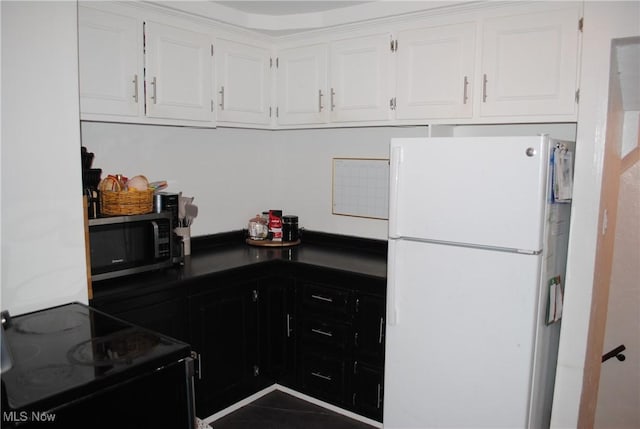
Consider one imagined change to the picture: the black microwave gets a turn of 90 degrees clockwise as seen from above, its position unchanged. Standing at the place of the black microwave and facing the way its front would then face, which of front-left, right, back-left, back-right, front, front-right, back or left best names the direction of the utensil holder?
back

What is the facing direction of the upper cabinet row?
toward the camera

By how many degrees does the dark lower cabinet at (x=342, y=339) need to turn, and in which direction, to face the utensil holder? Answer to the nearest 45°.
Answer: approximately 45° to its right

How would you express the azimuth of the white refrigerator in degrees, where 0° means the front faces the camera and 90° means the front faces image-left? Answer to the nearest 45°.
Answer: approximately 45°

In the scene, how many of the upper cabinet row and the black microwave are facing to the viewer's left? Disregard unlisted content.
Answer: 0

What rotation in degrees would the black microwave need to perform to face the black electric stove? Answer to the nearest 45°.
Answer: approximately 45° to its right

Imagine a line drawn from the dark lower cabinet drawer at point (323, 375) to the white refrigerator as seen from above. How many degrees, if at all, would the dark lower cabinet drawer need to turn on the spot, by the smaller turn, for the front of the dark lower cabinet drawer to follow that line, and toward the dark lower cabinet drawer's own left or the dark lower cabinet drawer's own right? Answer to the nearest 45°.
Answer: approximately 90° to the dark lower cabinet drawer's own left

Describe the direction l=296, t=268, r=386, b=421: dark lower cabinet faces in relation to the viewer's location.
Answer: facing the viewer and to the left of the viewer

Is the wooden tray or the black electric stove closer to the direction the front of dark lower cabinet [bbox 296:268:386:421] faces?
the black electric stove

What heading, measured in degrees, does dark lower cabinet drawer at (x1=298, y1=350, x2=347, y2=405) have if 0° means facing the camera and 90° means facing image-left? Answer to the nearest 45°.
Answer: approximately 45°

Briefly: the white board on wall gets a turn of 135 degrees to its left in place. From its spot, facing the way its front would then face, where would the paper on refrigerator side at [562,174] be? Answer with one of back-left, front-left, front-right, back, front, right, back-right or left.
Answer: front-right

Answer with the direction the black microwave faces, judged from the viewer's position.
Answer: facing the viewer and to the right of the viewer
